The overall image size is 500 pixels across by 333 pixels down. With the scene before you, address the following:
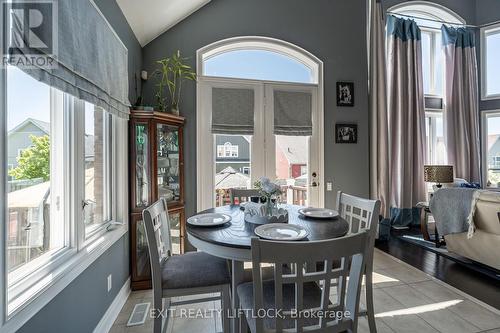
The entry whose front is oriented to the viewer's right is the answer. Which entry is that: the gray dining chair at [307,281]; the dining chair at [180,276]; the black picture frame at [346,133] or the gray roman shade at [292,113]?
the dining chair

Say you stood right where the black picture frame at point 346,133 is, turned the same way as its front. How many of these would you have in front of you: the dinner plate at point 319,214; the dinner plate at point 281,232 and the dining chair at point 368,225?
3

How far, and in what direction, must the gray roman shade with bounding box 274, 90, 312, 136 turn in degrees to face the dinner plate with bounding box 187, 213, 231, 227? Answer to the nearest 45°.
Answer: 0° — it already faces it

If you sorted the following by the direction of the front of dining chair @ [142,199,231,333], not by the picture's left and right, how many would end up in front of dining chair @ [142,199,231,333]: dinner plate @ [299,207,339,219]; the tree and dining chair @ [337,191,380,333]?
2

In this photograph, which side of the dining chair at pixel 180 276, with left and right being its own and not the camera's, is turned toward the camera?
right

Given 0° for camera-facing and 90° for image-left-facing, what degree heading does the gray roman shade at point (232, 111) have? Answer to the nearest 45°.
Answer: approximately 0°

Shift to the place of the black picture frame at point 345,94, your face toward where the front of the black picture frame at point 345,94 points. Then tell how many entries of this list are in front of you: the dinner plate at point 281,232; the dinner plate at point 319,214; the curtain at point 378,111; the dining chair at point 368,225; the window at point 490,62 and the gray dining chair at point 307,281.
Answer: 4

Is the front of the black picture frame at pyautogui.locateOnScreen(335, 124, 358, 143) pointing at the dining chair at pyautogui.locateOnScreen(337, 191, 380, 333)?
yes

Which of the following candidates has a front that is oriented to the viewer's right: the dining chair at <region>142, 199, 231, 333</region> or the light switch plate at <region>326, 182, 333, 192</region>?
the dining chair

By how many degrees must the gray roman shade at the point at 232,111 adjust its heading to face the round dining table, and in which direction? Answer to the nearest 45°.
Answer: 0° — it already faces it
